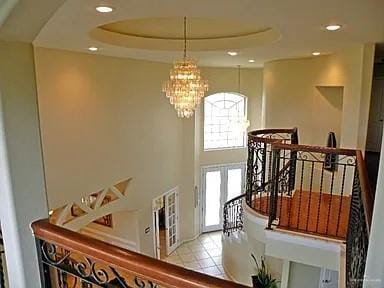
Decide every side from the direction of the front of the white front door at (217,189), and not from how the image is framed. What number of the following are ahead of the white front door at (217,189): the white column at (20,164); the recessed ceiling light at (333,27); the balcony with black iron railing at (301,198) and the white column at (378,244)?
4

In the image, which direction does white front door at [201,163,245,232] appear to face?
toward the camera

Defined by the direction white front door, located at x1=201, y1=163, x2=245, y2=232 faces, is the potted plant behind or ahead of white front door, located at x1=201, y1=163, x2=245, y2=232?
ahead

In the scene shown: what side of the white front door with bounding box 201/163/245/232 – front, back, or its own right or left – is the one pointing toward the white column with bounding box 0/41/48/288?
front

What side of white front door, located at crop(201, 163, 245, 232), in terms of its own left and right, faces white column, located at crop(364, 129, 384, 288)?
front

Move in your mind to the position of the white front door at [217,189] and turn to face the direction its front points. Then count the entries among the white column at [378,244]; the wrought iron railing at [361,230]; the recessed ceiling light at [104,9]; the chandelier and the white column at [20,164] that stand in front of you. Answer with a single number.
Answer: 5

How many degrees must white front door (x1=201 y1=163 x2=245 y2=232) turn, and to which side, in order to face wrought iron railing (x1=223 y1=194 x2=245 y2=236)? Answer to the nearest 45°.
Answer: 0° — it already faces it

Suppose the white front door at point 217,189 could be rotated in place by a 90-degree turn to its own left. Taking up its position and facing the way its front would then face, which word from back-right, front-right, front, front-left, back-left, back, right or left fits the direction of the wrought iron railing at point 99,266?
right

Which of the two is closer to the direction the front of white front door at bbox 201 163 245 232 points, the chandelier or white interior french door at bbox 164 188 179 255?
the chandelier

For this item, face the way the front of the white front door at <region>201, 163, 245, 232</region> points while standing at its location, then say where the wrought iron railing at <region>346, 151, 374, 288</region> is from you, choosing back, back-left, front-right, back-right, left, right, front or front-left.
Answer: front

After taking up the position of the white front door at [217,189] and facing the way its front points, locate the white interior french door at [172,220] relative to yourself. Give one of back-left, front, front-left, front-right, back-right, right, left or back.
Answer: front-right
